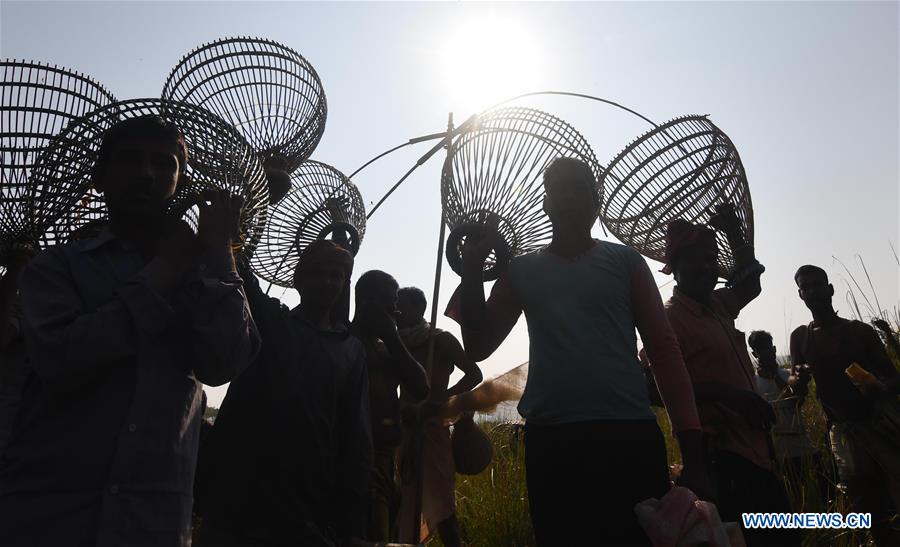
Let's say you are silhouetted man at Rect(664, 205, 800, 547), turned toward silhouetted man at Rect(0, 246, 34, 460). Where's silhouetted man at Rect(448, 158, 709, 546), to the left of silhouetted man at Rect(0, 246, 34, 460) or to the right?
left

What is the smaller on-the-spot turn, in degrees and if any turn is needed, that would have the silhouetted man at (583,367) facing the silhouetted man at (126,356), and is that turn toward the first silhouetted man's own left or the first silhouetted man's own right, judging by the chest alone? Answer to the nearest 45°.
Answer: approximately 45° to the first silhouetted man's own right

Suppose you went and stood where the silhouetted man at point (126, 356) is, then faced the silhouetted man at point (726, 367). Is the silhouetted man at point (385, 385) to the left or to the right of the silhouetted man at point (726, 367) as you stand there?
left

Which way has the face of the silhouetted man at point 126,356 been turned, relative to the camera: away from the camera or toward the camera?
toward the camera

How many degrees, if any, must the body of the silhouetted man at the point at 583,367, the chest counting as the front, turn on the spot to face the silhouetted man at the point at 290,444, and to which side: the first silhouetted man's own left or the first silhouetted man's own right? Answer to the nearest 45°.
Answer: approximately 90° to the first silhouetted man's own right

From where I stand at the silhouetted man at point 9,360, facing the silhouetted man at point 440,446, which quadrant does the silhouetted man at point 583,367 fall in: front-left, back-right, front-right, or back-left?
front-right

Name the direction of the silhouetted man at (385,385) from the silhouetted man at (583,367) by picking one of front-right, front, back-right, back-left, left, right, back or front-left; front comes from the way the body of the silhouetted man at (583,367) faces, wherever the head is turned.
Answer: back-right

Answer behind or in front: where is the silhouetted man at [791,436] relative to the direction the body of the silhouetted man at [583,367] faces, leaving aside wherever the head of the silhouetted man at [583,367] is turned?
behind

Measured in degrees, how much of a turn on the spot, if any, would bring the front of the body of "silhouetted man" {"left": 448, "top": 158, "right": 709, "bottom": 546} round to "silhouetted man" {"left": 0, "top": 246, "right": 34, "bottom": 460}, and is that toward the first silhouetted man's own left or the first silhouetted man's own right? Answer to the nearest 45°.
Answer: approximately 90° to the first silhouetted man's own right

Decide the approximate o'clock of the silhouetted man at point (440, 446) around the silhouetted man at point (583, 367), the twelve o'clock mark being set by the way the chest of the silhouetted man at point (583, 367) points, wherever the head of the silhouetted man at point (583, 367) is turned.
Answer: the silhouetted man at point (440, 446) is roughly at 5 o'clock from the silhouetted man at point (583, 367).

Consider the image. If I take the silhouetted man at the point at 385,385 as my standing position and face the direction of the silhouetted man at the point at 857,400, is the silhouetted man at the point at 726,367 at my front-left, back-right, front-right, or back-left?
front-right

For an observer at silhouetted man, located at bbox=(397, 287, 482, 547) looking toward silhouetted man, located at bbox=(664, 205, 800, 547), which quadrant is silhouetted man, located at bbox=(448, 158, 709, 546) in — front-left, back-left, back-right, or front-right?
front-right

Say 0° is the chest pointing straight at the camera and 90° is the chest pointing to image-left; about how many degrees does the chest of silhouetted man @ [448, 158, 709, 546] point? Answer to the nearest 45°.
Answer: approximately 0°

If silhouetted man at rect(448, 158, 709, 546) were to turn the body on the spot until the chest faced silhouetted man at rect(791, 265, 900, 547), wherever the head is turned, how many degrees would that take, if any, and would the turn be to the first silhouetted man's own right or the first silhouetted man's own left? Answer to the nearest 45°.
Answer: approximately 135° to the first silhouetted man's own left

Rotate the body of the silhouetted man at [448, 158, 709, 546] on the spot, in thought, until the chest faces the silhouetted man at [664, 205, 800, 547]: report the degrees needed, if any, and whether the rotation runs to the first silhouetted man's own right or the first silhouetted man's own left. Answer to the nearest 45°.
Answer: approximately 135° to the first silhouetted man's own left
